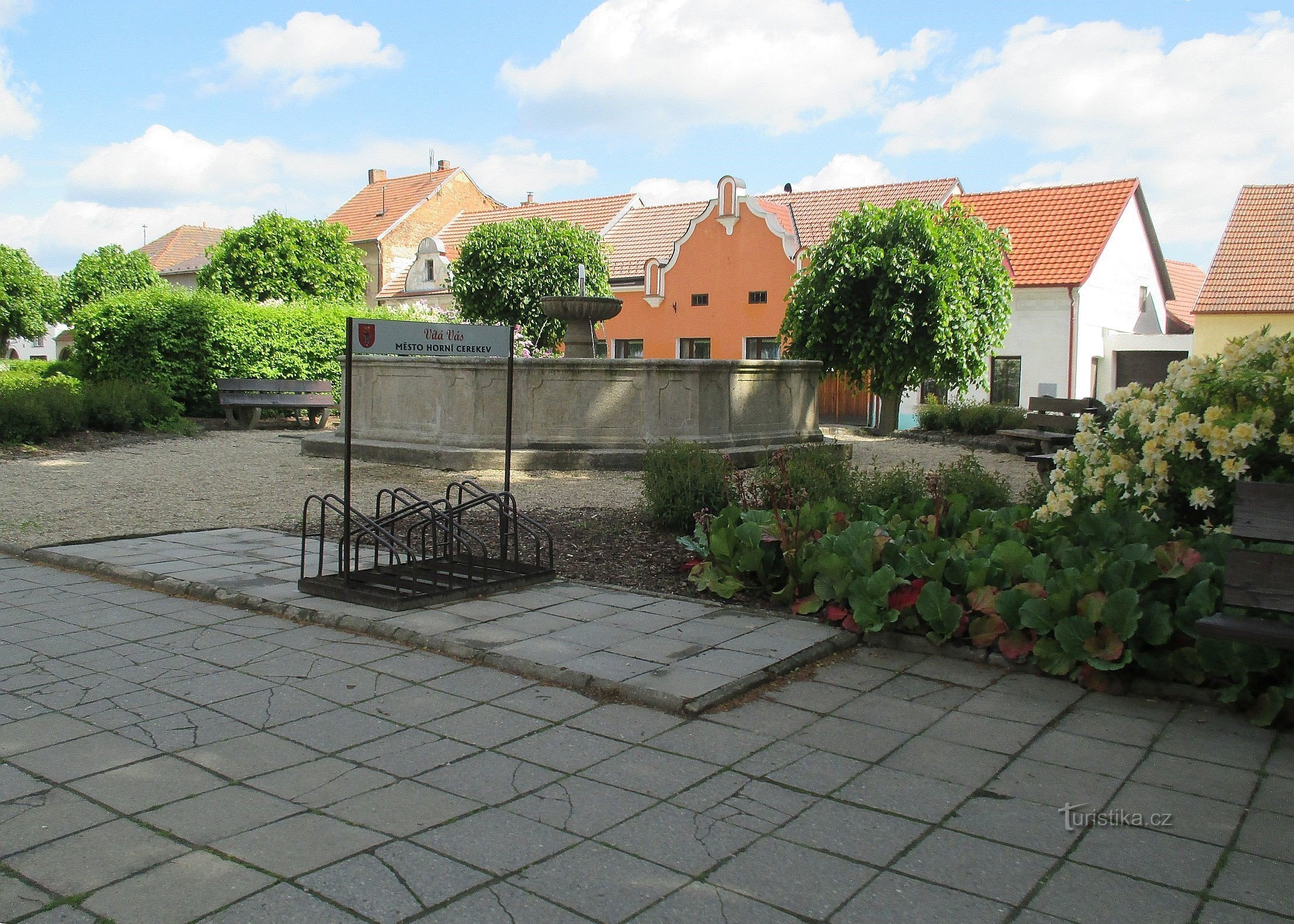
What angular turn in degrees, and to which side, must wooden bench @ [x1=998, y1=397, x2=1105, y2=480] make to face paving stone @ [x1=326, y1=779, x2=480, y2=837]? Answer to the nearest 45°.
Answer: approximately 45° to its left

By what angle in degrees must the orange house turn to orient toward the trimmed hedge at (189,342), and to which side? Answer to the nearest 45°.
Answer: approximately 45° to its right

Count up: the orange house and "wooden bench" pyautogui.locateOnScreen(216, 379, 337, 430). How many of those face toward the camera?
2

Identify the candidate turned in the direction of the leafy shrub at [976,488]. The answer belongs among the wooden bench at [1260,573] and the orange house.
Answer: the orange house

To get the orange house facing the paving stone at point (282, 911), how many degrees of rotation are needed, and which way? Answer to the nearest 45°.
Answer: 0° — it already faces it

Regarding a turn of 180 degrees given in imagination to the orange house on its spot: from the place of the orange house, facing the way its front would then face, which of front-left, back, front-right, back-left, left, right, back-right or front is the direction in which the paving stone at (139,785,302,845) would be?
back

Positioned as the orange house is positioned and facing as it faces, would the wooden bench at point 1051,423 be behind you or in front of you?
in front

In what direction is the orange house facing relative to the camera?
toward the camera

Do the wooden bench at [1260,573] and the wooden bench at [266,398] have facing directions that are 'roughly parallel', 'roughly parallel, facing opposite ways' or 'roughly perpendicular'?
roughly perpendicular

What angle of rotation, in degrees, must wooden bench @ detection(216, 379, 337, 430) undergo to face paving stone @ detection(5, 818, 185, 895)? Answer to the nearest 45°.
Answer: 0° — it already faces it

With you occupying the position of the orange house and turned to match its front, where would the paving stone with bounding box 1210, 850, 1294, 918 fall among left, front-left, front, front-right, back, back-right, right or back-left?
front

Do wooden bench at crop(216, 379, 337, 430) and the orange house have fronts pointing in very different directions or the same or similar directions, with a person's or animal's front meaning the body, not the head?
same or similar directions

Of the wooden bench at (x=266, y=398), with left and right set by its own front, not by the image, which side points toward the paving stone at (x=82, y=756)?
front

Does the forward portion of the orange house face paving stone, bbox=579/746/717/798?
yes

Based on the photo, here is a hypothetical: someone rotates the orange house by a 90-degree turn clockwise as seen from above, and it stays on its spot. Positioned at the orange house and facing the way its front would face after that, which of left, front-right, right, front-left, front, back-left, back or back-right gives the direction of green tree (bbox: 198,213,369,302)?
front

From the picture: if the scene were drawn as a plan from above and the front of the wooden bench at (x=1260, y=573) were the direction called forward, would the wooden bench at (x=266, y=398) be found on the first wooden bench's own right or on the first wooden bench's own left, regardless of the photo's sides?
on the first wooden bench's own right

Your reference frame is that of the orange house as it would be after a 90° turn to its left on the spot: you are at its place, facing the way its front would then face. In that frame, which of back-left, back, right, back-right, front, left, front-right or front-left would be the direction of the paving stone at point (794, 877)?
right

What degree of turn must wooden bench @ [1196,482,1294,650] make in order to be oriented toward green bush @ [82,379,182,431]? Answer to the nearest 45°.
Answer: approximately 90° to its right
